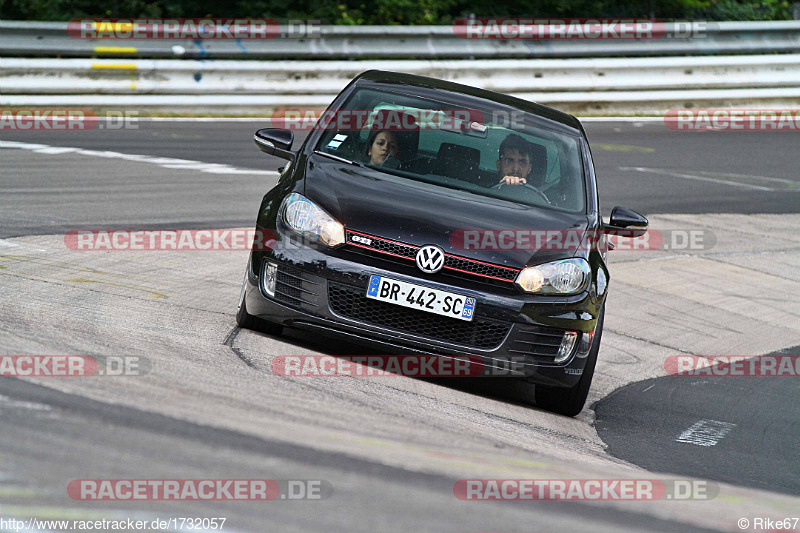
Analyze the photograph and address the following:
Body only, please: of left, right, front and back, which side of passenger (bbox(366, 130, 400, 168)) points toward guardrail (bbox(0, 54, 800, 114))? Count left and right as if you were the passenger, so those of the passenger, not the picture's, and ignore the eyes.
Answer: back

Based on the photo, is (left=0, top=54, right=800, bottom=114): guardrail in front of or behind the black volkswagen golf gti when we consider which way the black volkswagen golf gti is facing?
behind

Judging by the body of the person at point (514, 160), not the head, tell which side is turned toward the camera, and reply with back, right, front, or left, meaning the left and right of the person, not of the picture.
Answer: front

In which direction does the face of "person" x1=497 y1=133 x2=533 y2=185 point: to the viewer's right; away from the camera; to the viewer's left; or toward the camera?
toward the camera

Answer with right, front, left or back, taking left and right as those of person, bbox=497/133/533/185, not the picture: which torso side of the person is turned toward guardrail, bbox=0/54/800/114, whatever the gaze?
back

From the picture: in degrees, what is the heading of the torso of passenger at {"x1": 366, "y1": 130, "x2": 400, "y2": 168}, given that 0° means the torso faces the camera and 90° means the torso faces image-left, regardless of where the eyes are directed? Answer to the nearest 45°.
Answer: approximately 0°

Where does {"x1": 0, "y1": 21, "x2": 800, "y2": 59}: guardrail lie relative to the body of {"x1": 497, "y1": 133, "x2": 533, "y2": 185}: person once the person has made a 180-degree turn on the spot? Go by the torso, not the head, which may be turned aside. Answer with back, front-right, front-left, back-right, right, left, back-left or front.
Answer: front

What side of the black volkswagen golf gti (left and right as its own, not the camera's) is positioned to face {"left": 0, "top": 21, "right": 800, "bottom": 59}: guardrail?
back

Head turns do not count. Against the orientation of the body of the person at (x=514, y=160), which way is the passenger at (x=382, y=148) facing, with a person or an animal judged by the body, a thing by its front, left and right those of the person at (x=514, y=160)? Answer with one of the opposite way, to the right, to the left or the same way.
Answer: the same way

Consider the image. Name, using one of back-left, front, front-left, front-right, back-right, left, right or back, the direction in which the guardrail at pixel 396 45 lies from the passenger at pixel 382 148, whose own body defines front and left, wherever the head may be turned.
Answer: back

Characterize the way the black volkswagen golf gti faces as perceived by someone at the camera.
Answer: facing the viewer
